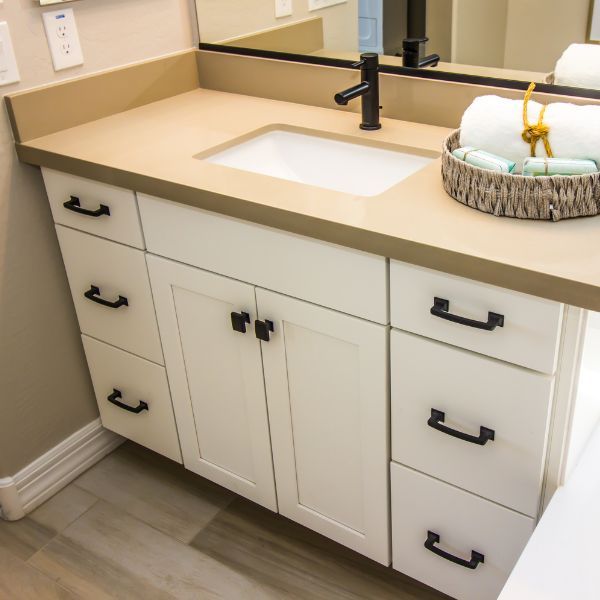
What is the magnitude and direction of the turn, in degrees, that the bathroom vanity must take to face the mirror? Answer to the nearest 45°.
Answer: approximately 180°

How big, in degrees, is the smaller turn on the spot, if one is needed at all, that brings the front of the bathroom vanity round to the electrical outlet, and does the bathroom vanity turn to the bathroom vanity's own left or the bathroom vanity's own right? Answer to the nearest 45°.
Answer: approximately 90° to the bathroom vanity's own right

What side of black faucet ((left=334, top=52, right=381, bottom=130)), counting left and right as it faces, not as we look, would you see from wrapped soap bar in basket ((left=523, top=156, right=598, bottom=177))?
left

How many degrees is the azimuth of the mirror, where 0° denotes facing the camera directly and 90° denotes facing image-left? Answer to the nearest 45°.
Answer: approximately 45°

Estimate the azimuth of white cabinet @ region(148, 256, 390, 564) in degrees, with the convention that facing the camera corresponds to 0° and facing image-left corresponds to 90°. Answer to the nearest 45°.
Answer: approximately 45°

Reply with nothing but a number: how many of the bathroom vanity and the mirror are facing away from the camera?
0

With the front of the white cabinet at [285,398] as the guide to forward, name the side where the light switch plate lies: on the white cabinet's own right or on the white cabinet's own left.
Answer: on the white cabinet's own right
